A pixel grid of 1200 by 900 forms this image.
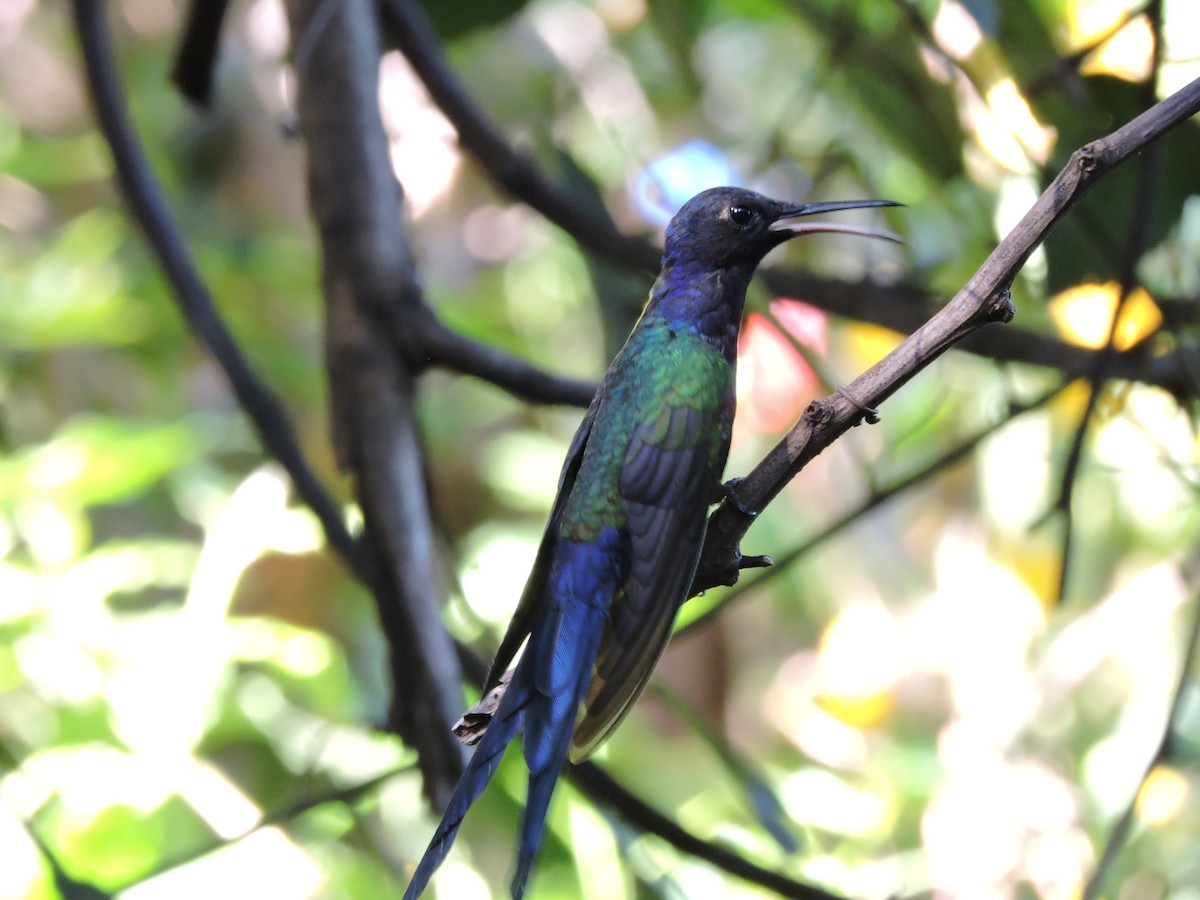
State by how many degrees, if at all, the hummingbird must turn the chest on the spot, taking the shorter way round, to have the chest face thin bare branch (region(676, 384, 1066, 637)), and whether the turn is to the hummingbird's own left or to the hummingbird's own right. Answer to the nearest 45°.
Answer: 0° — it already faces it

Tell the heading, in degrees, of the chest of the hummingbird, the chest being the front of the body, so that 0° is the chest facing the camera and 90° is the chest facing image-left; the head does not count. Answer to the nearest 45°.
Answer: approximately 225°
